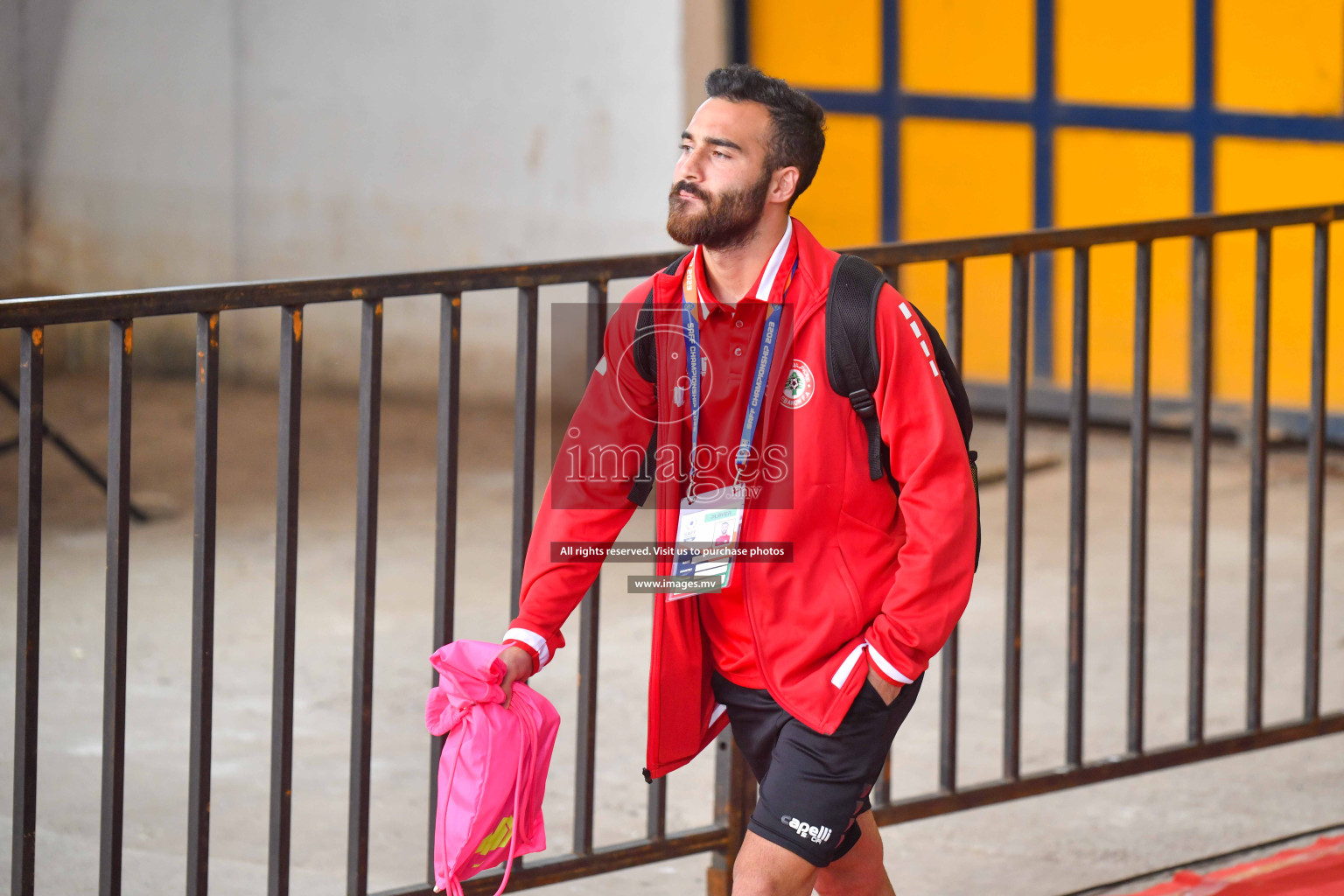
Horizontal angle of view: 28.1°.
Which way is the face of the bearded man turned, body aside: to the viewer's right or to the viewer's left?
to the viewer's left

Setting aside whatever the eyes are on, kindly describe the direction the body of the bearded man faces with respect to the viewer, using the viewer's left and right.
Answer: facing the viewer and to the left of the viewer
